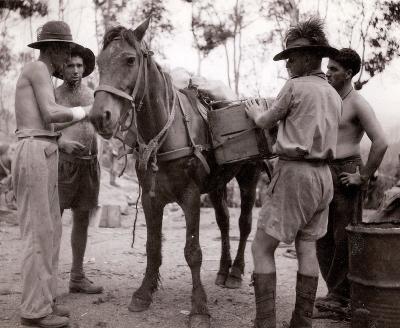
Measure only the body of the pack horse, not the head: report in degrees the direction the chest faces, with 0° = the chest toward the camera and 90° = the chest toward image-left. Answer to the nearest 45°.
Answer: approximately 45°

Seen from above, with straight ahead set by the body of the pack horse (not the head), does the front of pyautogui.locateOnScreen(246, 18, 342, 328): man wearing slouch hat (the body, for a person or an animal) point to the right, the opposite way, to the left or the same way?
to the right

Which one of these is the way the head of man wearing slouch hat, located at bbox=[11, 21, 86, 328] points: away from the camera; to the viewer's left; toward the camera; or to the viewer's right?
to the viewer's right

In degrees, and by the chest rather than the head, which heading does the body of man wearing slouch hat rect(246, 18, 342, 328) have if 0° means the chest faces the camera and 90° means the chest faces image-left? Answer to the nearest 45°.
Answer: approximately 135°

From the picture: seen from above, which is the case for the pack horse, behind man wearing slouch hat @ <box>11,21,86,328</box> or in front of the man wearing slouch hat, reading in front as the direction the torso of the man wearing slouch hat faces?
in front

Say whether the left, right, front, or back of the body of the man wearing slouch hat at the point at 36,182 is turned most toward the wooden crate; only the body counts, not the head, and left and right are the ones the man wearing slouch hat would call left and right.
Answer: front

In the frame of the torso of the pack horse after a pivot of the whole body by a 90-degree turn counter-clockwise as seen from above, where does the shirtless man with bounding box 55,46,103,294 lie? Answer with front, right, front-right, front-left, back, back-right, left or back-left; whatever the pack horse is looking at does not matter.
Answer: back

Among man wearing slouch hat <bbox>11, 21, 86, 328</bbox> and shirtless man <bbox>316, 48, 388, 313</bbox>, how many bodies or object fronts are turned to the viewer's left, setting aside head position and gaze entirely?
1

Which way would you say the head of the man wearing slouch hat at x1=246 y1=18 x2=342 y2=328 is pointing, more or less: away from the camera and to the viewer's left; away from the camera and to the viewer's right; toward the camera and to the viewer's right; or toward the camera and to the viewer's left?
away from the camera and to the viewer's left

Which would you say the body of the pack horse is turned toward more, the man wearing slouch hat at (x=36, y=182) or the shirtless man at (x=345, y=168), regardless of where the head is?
the man wearing slouch hat

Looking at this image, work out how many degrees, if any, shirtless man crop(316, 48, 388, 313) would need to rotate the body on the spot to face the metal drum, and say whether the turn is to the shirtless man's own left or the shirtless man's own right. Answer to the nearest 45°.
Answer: approximately 90° to the shirtless man's own left

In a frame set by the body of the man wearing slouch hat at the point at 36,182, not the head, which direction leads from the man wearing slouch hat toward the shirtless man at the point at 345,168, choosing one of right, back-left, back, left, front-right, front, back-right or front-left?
front

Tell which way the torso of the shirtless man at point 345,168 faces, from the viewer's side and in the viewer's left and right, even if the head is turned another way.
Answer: facing to the left of the viewer

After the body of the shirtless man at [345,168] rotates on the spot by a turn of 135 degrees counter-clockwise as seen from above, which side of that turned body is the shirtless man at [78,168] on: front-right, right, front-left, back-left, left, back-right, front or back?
back-right

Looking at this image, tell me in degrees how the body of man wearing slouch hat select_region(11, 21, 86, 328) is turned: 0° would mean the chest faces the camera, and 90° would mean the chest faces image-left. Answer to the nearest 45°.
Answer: approximately 270°

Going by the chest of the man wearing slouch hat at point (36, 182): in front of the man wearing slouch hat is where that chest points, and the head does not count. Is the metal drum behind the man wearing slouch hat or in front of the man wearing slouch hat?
in front
